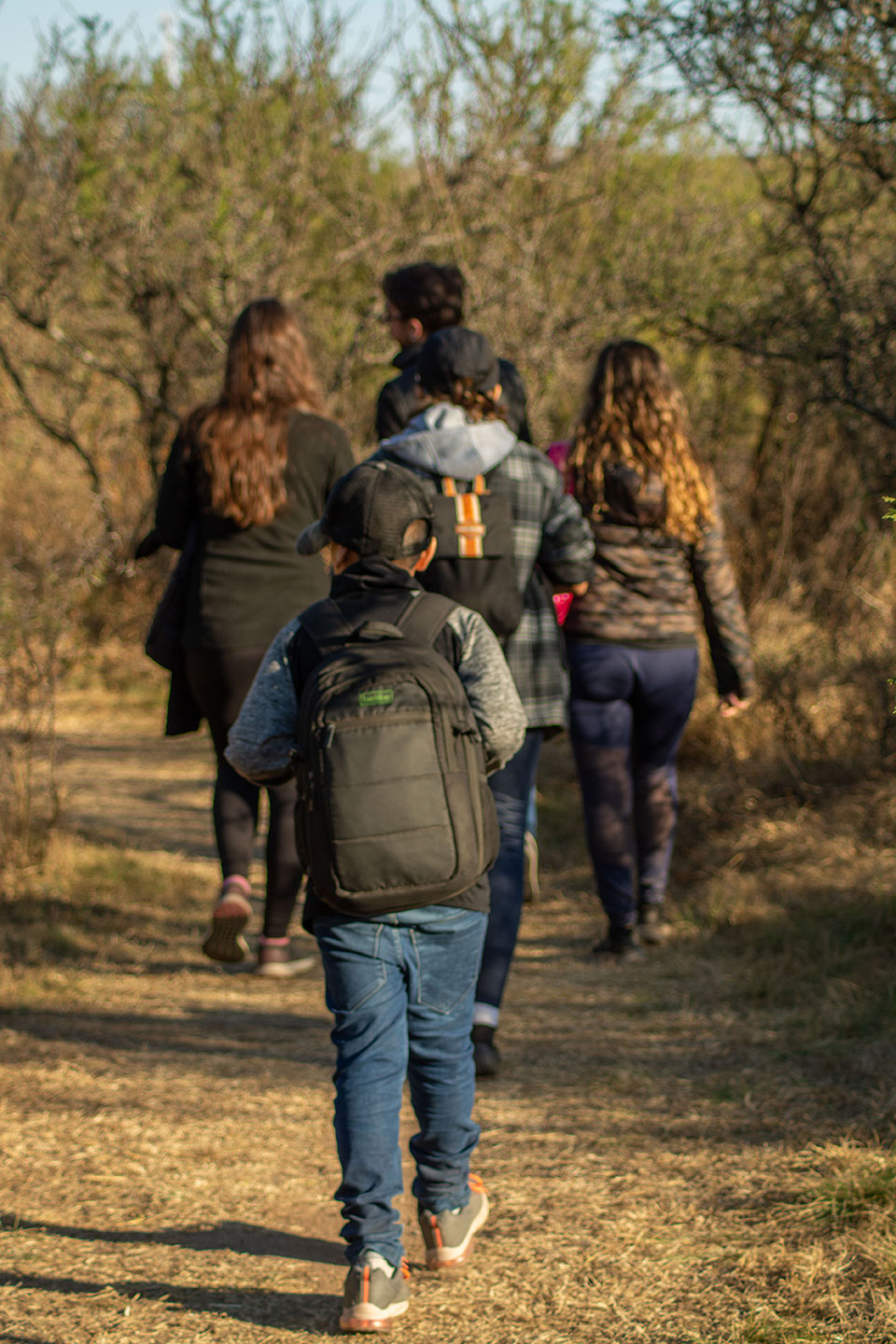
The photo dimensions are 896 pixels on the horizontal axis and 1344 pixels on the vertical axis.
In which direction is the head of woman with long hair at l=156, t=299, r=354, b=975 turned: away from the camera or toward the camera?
away from the camera

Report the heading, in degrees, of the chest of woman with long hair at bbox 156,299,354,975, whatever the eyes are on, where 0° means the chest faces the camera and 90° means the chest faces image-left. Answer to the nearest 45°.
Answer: approximately 180°

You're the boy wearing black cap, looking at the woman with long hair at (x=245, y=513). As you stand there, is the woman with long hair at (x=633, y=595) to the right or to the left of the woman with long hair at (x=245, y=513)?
right

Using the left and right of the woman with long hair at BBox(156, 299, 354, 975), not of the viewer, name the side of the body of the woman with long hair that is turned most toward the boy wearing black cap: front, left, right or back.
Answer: back

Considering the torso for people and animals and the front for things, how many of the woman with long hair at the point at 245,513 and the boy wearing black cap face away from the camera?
2

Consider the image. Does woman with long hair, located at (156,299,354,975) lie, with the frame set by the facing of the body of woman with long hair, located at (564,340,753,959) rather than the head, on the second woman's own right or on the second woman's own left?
on the second woman's own left

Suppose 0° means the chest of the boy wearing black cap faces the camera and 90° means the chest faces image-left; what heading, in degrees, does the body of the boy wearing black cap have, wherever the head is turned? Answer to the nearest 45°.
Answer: approximately 180°

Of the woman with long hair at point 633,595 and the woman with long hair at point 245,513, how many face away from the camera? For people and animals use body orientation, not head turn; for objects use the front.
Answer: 2

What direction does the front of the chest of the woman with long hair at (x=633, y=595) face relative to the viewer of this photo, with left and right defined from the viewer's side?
facing away from the viewer
